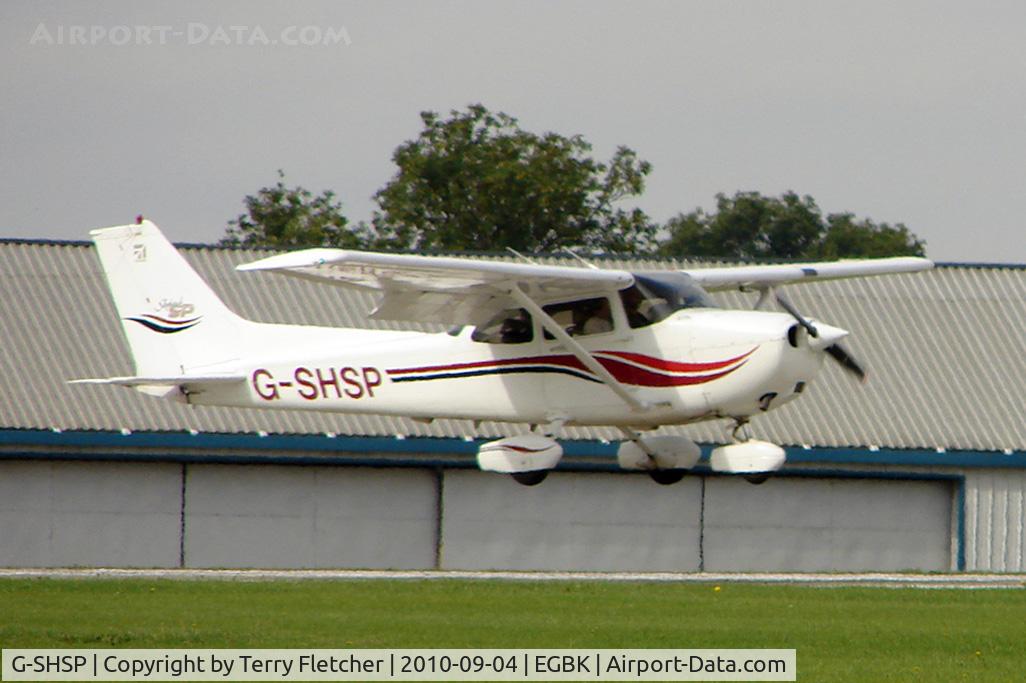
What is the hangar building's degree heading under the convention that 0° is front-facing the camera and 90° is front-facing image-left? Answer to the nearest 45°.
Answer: approximately 0°

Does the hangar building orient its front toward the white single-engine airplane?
yes

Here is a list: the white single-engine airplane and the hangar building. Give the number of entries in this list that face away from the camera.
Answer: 0

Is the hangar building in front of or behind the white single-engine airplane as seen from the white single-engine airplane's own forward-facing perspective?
behind
